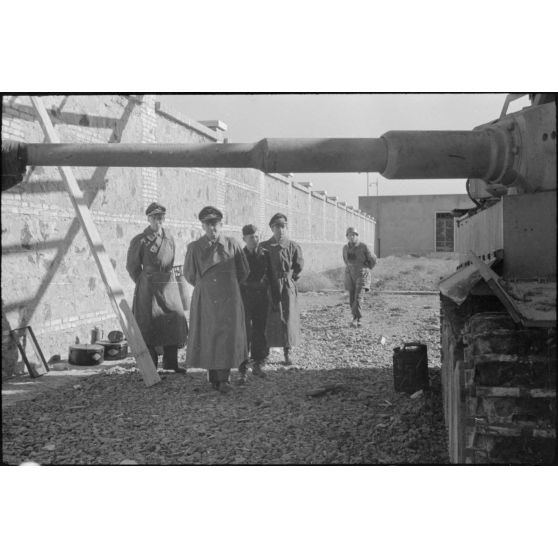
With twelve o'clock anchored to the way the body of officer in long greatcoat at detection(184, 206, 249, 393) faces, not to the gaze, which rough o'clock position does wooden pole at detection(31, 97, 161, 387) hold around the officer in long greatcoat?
The wooden pole is roughly at 4 o'clock from the officer in long greatcoat.

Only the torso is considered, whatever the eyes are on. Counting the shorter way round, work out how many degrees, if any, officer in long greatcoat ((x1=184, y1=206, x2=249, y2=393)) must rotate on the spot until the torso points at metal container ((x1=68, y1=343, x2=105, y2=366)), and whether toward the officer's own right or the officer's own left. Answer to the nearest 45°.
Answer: approximately 90° to the officer's own right

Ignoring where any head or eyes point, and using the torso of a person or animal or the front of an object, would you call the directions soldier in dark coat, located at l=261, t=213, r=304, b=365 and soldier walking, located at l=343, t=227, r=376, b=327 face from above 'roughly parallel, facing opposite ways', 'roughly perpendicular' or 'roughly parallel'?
roughly parallel

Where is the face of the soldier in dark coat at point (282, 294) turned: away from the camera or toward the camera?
toward the camera

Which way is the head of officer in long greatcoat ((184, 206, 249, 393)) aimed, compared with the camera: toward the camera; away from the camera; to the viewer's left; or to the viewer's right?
toward the camera

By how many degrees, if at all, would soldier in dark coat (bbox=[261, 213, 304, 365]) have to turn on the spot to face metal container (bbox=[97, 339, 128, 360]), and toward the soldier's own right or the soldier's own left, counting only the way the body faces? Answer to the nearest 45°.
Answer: approximately 90° to the soldier's own right

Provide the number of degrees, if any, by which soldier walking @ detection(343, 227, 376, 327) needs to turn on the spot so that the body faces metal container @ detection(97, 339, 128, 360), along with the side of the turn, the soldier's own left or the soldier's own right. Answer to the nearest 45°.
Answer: approximately 90° to the soldier's own right

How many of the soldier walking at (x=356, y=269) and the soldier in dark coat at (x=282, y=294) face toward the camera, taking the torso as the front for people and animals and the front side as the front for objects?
2

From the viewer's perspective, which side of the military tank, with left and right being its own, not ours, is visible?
front

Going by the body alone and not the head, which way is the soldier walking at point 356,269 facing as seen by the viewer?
toward the camera
